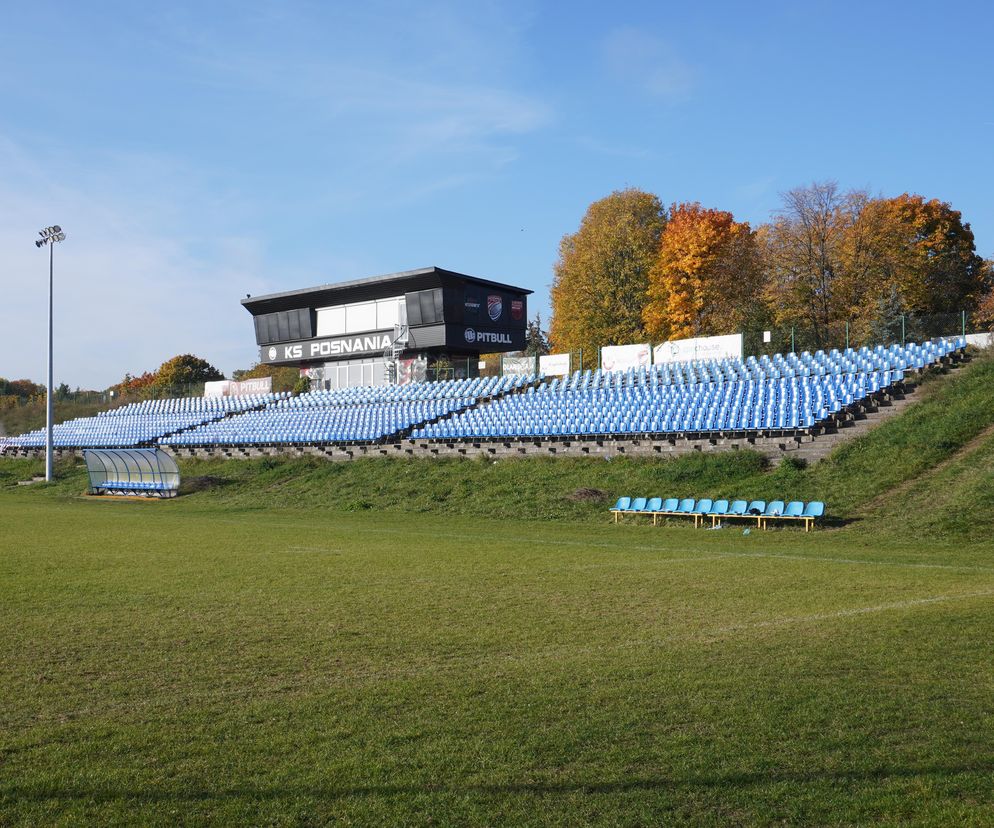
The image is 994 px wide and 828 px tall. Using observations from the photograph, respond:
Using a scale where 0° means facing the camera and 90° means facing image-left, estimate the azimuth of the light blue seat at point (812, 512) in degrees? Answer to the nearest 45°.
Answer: approximately 45°

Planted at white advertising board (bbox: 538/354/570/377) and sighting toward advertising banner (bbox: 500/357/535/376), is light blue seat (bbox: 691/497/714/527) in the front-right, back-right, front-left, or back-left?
back-left

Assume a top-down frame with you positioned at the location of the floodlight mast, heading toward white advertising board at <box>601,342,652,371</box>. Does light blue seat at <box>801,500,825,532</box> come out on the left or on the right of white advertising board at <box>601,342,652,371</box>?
right

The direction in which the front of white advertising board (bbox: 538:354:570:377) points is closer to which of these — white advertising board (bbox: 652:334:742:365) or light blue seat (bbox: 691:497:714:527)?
the light blue seat

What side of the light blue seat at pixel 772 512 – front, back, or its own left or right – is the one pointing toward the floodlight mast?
right

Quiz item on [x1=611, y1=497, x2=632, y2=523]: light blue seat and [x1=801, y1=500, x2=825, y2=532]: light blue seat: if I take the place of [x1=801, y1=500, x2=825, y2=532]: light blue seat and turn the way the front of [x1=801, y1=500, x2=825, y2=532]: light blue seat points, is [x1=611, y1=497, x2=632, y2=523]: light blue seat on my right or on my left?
on my right

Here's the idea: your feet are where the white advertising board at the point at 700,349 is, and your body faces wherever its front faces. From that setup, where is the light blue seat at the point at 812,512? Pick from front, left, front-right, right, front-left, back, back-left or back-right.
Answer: front-left

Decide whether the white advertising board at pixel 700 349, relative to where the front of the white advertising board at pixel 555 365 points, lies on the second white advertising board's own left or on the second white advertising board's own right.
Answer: on the second white advertising board's own left

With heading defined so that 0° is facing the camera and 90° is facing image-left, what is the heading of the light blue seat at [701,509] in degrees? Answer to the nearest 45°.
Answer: approximately 45°

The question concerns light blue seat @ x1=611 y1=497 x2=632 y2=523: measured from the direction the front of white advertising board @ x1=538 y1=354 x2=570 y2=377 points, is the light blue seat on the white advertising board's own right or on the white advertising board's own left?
on the white advertising board's own left

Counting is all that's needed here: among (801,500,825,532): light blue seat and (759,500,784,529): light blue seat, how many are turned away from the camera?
0
